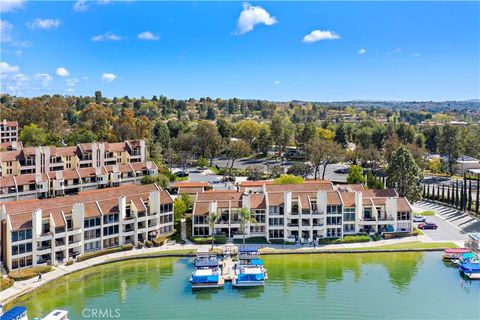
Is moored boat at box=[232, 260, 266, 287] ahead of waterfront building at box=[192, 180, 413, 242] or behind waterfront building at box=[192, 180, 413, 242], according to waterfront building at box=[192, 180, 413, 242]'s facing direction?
ahead

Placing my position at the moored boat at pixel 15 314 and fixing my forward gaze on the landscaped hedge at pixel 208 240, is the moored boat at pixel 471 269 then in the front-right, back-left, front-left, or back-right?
front-right

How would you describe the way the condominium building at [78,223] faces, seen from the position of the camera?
facing the viewer and to the right of the viewer

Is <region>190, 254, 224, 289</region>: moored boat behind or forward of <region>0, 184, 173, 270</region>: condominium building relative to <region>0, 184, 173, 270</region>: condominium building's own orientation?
forward

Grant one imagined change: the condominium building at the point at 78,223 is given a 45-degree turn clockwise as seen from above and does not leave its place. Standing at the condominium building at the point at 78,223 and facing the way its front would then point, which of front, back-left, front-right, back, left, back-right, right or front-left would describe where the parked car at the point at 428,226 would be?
left

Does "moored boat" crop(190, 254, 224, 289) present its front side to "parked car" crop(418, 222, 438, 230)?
no

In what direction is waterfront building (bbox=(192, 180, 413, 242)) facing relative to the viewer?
toward the camera
